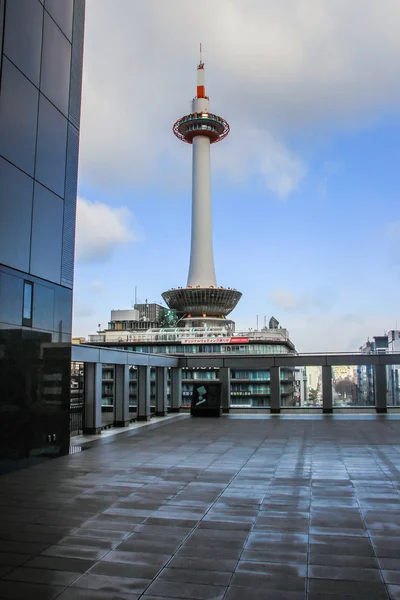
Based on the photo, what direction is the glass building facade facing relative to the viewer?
to the viewer's right

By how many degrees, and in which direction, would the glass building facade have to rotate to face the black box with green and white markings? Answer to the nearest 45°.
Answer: approximately 45° to its left
